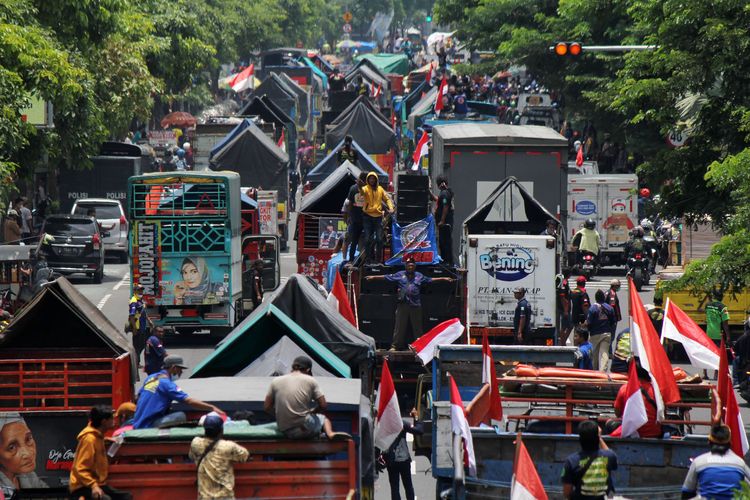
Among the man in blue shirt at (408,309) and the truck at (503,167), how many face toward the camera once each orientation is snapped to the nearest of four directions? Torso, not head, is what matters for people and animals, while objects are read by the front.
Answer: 1

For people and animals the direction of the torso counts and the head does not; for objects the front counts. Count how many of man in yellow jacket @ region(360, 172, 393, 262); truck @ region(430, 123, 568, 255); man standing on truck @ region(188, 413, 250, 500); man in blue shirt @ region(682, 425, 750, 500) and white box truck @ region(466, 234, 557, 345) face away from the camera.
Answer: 4

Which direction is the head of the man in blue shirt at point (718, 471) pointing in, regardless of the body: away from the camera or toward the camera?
away from the camera

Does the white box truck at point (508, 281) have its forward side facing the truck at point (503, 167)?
yes
